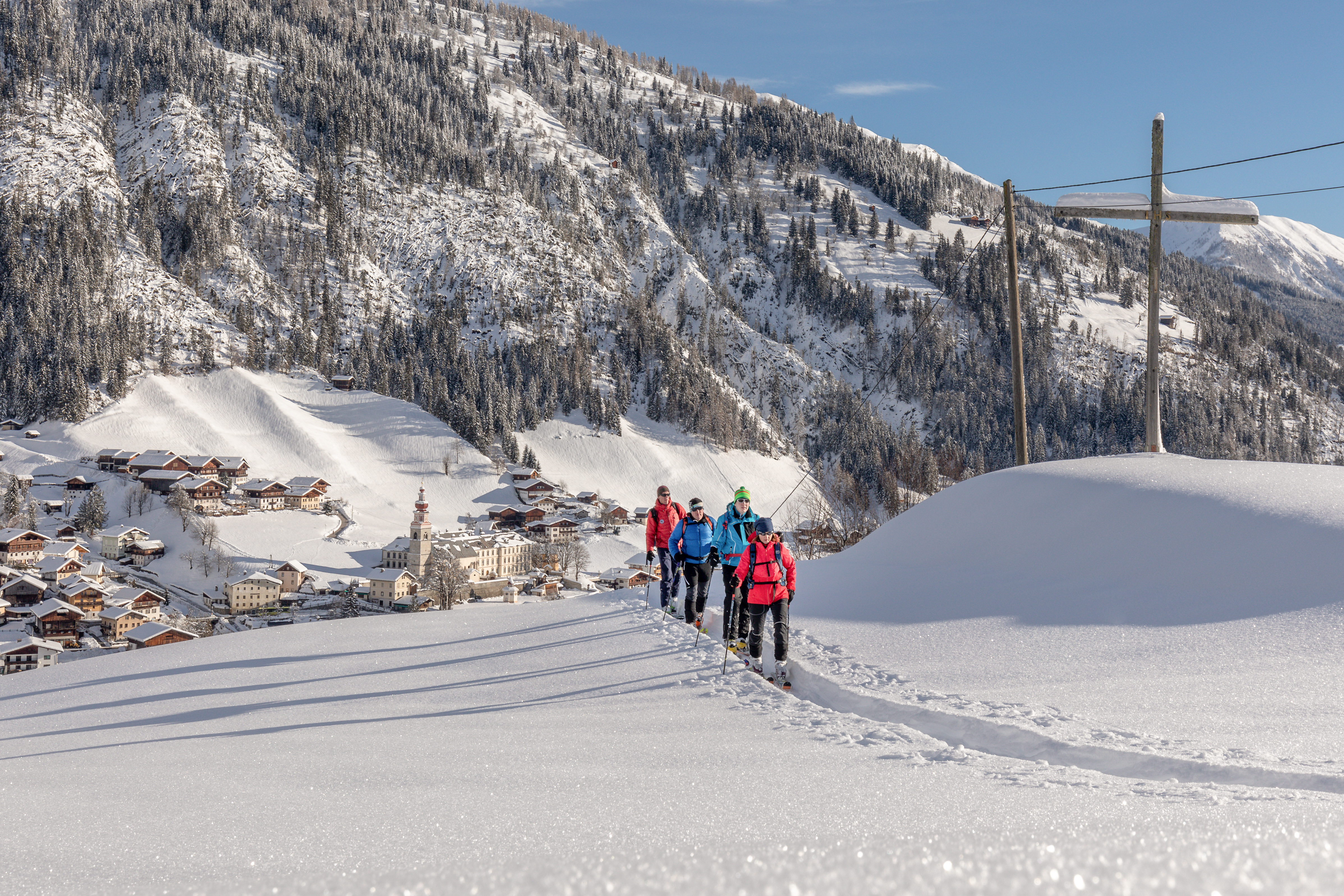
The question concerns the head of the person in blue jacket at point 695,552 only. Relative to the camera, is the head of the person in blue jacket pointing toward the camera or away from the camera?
toward the camera

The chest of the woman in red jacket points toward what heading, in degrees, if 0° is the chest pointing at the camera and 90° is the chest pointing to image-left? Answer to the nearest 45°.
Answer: approximately 0°

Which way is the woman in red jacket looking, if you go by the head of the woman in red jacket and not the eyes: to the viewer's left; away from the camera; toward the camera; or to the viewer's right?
toward the camera

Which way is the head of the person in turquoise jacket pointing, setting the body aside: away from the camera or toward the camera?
toward the camera

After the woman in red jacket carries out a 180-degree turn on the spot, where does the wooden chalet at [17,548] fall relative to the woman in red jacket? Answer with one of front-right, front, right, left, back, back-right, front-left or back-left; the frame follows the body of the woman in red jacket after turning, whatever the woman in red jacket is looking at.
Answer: front-left

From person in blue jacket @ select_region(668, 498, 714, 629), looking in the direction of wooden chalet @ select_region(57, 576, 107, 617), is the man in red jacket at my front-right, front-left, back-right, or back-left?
front-right

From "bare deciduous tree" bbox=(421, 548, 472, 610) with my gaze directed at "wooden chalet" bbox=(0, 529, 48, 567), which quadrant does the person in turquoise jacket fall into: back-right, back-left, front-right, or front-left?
back-left

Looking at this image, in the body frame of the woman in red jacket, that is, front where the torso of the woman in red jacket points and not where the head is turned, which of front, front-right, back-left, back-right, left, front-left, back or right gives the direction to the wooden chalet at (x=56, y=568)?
back-right

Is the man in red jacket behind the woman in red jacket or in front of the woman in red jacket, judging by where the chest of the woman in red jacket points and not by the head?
behind

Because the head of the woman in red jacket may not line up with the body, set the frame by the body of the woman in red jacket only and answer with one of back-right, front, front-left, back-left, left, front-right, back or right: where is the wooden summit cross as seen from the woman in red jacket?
back-left

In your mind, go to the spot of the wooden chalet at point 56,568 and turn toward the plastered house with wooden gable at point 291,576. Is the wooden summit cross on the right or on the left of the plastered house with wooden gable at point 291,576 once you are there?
right
